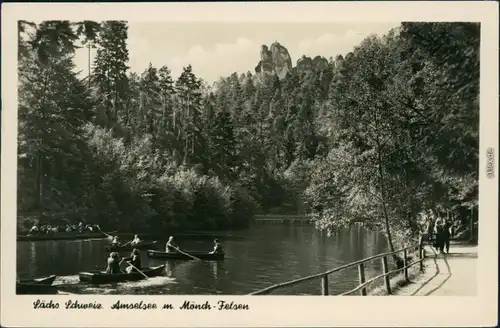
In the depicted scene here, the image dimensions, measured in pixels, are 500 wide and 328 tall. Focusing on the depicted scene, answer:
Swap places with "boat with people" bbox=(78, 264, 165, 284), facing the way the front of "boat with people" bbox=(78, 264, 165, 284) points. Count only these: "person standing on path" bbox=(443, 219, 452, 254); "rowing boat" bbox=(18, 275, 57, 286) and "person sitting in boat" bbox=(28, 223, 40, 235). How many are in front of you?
1

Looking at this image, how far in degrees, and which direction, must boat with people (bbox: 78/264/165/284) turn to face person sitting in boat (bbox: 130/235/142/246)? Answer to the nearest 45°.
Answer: approximately 45° to its left

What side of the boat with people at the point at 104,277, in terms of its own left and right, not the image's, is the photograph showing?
right

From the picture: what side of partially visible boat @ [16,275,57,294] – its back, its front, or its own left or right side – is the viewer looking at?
right

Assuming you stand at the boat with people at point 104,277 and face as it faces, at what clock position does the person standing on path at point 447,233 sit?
The person standing on path is roughly at 12 o'clock from the boat with people.

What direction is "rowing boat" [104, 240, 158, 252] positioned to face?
to the viewer's right
